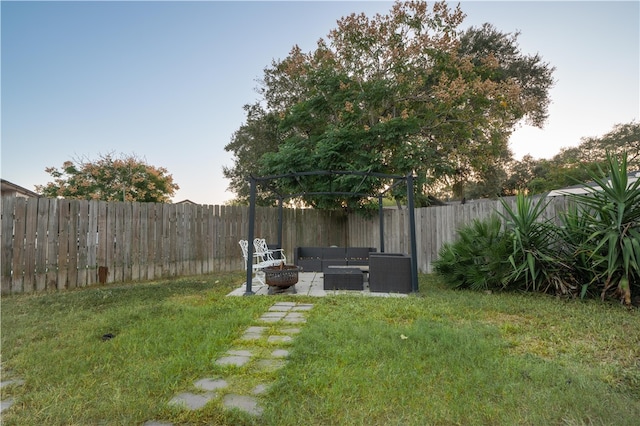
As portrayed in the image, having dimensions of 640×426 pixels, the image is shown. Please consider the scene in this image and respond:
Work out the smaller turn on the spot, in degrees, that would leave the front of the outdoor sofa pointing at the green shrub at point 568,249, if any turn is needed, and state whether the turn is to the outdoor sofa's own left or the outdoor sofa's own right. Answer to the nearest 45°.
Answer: approximately 45° to the outdoor sofa's own left

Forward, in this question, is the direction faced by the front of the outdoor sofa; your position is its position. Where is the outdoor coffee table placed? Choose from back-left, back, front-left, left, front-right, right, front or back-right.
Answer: front

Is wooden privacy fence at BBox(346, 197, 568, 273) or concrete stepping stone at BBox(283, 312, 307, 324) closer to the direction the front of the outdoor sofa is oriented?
the concrete stepping stone

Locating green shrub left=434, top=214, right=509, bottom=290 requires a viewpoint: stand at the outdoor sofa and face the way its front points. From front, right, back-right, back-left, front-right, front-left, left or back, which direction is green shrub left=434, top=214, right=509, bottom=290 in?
front-left

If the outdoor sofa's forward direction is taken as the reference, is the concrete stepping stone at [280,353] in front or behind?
in front

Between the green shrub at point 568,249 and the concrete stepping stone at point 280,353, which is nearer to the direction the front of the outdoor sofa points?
the concrete stepping stone

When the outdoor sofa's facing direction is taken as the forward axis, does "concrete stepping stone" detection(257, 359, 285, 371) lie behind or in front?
in front

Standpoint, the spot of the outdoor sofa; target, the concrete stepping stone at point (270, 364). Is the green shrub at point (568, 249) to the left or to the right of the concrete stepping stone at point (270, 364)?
left

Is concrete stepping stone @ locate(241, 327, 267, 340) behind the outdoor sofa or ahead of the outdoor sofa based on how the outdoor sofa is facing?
ahead

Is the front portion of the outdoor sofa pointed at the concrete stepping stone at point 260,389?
yes

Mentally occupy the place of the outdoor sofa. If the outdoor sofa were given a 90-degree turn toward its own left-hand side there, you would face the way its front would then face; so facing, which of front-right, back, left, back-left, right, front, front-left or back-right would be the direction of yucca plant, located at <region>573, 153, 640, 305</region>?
front-right

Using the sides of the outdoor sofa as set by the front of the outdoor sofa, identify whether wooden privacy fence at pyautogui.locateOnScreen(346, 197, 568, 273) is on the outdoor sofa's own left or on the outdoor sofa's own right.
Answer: on the outdoor sofa's own left

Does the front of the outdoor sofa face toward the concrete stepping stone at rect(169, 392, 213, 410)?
yes

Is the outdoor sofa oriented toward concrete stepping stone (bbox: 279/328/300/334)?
yes

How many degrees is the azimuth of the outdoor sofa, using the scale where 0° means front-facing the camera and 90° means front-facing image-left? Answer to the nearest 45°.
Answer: approximately 0°

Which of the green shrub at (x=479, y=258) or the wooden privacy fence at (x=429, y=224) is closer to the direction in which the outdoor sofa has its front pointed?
the green shrub

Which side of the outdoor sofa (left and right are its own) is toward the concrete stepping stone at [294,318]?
front
